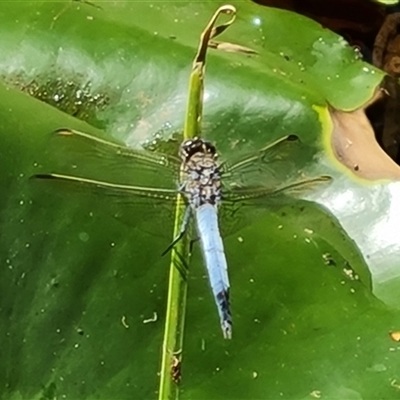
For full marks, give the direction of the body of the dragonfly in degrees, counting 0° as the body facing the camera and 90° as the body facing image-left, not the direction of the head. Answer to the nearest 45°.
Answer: approximately 180°
